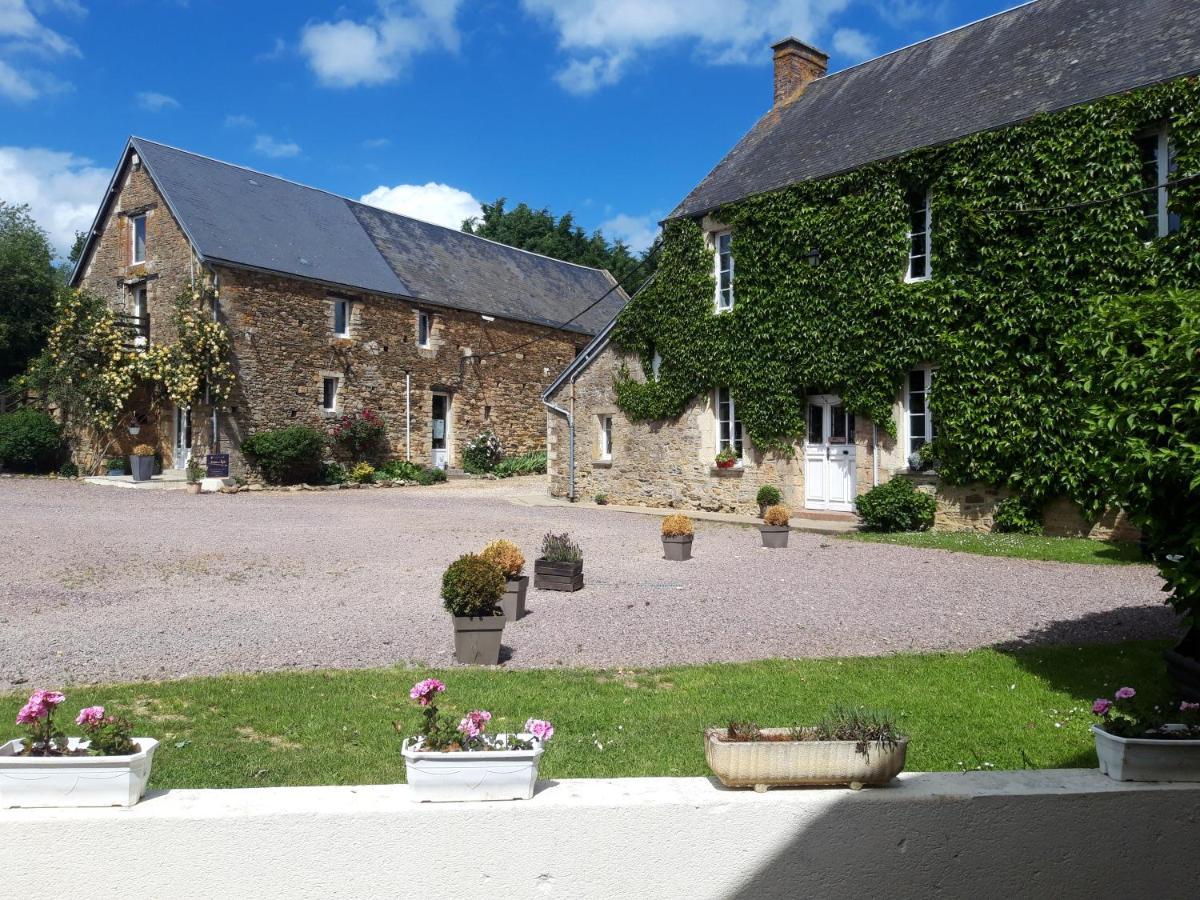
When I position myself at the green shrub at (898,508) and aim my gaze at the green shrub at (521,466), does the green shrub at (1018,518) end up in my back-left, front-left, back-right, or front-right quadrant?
back-right

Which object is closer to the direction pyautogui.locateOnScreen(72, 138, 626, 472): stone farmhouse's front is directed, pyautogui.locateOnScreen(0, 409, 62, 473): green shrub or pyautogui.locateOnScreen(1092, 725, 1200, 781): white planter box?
the white planter box

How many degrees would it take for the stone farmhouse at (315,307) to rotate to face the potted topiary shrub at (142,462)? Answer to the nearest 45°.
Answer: approximately 90° to its right

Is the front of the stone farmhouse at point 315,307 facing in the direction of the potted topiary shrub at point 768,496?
yes

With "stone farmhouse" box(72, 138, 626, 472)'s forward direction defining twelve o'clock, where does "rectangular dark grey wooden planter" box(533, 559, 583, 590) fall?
The rectangular dark grey wooden planter is roughly at 1 o'clock from the stone farmhouse.

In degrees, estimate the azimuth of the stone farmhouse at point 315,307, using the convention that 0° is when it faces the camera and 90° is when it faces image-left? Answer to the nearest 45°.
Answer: approximately 315°
